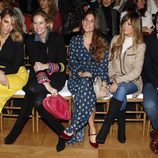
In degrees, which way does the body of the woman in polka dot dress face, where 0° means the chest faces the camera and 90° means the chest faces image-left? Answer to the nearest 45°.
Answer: approximately 0°

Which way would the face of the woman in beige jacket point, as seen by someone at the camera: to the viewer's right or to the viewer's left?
to the viewer's left

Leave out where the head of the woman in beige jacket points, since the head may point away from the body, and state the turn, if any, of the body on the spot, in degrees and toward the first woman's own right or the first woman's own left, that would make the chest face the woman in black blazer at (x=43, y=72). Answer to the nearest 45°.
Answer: approximately 45° to the first woman's own right

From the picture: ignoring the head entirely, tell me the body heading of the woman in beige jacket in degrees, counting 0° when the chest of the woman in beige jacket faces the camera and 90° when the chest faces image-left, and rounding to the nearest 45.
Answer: approximately 45°

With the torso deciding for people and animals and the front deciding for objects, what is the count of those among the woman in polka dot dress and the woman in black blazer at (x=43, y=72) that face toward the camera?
2

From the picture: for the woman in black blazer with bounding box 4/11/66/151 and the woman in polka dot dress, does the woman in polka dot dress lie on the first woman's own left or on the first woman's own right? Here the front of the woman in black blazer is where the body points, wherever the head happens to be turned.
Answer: on the first woman's own left

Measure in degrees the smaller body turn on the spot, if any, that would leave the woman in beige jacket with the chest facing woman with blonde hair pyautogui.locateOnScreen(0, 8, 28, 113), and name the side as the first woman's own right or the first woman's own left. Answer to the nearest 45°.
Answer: approximately 45° to the first woman's own right

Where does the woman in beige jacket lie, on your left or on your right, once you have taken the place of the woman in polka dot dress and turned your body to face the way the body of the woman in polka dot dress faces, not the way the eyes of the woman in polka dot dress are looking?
on your left

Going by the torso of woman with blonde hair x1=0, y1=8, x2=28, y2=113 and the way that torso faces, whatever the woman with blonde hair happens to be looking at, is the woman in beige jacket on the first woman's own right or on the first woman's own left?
on the first woman's own left

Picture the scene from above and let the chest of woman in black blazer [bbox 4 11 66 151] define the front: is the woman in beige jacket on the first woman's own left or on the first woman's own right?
on the first woman's own left

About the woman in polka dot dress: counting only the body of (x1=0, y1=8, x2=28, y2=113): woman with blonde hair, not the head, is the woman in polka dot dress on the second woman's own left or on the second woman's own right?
on the second woman's own left
